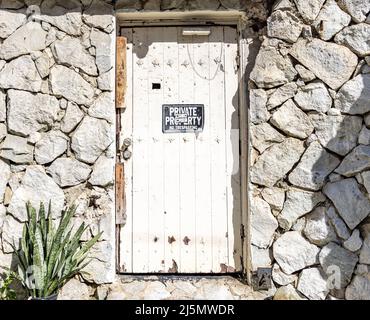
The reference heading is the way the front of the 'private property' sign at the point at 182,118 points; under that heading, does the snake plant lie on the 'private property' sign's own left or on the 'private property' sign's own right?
on the 'private property' sign's own right

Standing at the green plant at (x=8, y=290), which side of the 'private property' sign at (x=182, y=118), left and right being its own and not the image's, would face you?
right

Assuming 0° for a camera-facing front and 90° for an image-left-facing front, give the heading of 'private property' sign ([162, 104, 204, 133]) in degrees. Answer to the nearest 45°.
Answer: approximately 0°
